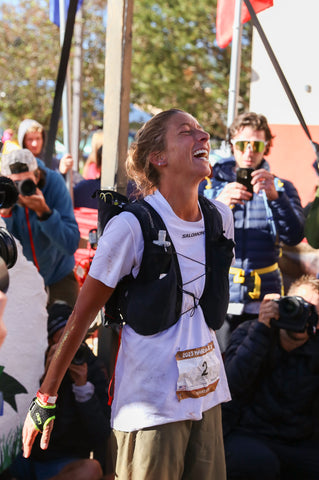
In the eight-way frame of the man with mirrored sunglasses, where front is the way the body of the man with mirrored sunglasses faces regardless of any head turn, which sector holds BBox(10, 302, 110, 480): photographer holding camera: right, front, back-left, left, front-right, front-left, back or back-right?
front-right

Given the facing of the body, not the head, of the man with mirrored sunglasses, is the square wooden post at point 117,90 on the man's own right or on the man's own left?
on the man's own right

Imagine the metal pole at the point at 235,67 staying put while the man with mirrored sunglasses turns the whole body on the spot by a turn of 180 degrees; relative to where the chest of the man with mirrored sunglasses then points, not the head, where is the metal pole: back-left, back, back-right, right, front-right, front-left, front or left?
front

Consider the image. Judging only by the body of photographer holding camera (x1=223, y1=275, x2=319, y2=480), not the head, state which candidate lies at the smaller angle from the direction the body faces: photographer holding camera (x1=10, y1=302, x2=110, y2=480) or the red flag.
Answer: the photographer holding camera

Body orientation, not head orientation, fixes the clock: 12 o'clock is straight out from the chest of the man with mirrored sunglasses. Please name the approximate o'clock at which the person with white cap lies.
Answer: The person with white cap is roughly at 3 o'clock from the man with mirrored sunglasses.
